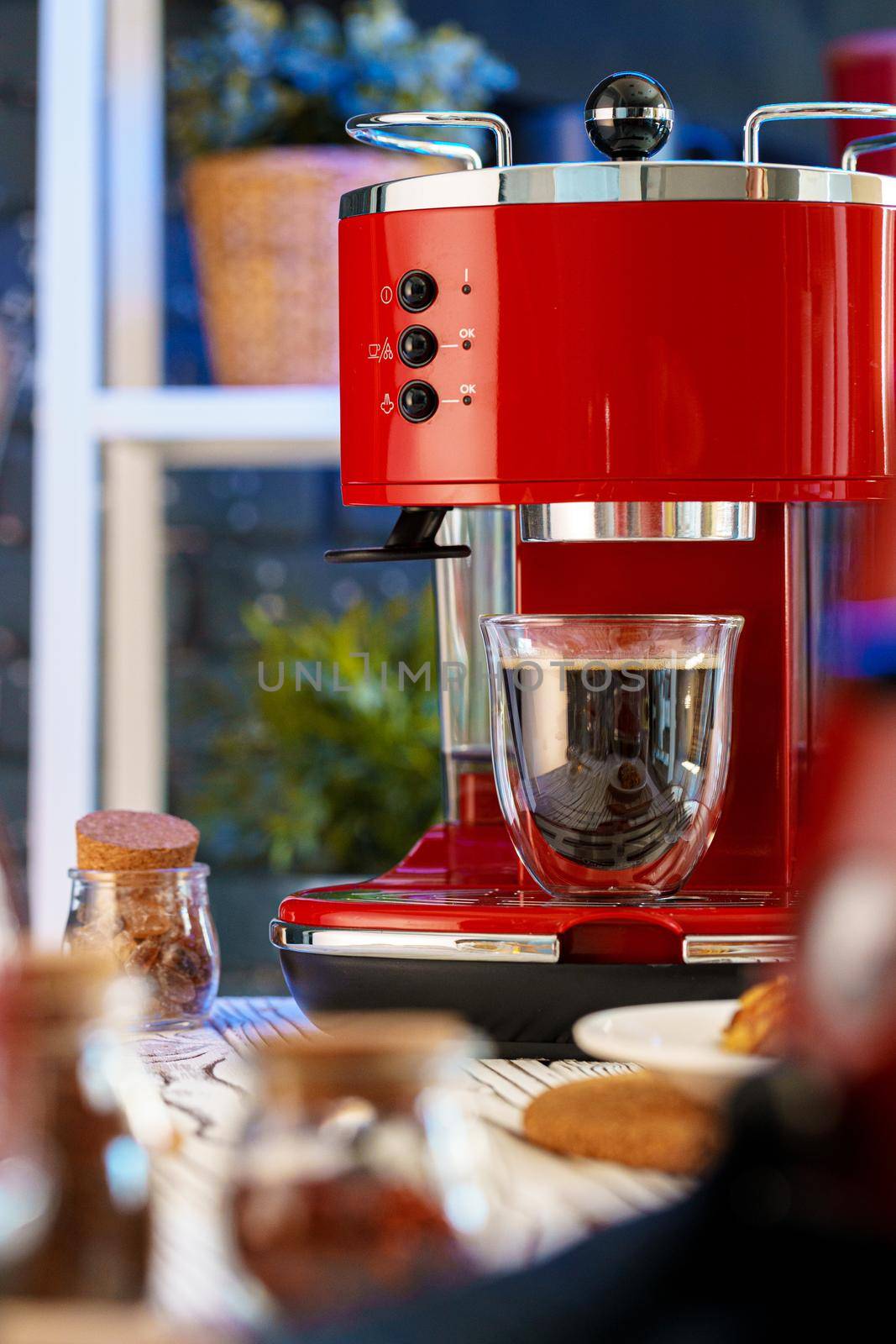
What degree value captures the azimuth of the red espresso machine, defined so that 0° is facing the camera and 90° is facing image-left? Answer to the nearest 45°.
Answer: approximately 0°

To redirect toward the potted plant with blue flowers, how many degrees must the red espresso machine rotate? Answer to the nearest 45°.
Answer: approximately 180°

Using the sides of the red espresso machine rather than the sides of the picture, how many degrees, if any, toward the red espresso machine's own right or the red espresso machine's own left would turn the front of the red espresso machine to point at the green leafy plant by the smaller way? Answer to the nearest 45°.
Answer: approximately 180°

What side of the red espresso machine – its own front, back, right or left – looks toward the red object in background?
back
